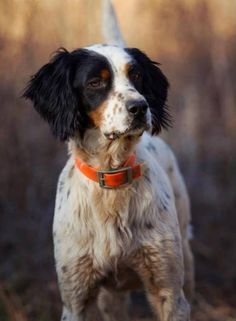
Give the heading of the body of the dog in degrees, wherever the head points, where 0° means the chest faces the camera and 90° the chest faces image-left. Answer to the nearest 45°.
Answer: approximately 0°
